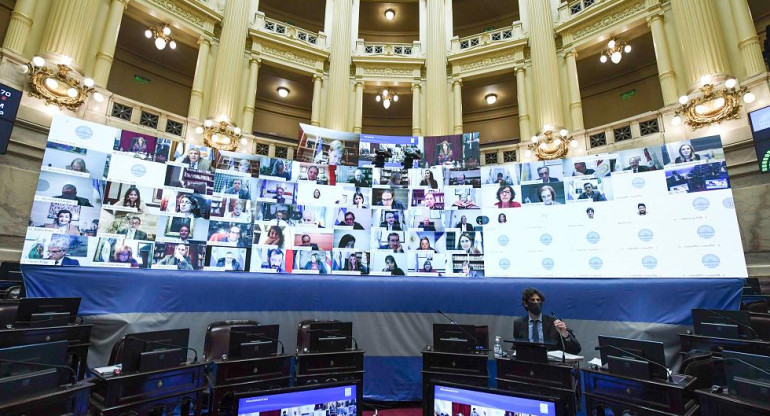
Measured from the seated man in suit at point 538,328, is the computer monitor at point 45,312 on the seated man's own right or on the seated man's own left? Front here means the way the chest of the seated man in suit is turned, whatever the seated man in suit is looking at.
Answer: on the seated man's own right

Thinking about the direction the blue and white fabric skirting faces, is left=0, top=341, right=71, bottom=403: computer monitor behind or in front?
in front

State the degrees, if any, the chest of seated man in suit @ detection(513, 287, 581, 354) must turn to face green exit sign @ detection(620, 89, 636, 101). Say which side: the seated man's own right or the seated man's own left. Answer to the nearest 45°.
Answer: approximately 180°

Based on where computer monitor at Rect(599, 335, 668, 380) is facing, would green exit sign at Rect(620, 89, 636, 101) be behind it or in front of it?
in front

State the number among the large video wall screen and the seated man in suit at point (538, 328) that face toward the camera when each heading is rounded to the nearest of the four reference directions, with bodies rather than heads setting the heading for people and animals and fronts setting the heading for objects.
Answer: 2

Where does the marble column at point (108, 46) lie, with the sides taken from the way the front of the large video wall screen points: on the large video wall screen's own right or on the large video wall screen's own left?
on the large video wall screen's own right

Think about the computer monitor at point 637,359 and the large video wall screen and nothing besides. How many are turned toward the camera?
1

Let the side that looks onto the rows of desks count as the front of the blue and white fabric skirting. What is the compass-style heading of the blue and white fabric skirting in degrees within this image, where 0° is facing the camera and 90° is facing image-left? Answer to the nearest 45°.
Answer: approximately 0°

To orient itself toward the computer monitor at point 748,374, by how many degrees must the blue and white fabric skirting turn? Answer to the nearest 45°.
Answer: approximately 45° to its left

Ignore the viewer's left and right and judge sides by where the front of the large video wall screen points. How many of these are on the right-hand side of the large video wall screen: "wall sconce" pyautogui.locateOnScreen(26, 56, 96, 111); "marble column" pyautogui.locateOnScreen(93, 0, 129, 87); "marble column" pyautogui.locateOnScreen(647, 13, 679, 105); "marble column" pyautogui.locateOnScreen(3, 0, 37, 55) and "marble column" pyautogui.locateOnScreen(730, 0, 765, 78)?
3
